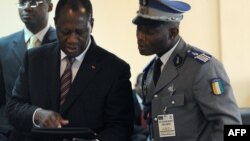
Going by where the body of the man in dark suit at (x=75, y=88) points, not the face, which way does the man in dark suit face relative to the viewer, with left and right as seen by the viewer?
facing the viewer

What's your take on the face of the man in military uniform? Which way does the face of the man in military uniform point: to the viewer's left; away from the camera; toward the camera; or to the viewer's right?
to the viewer's left

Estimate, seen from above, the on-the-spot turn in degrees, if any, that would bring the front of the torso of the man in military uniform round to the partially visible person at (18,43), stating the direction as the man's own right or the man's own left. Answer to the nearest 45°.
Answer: approximately 90° to the man's own right

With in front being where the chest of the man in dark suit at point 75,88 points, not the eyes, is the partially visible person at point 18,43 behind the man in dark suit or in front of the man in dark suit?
behind

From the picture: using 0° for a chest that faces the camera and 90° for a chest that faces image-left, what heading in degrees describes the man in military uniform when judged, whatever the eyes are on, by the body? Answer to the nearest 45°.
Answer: approximately 45°
